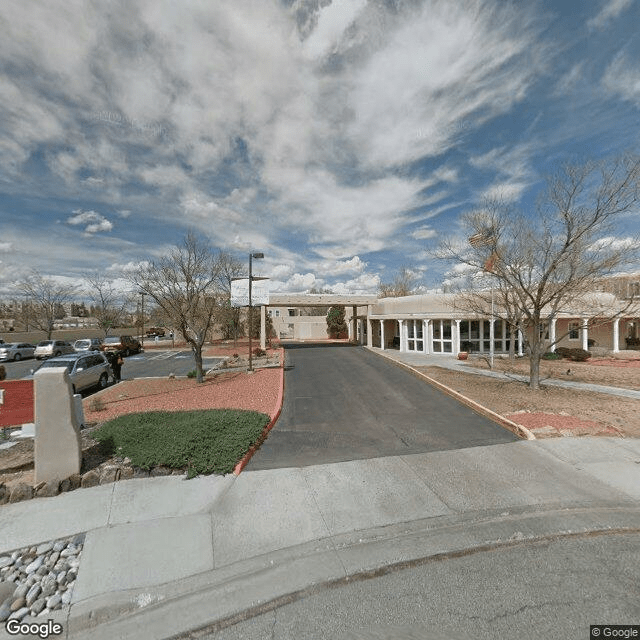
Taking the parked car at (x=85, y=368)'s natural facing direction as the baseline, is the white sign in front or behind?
behind

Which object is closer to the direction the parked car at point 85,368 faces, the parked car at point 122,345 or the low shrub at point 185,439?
the low shrub

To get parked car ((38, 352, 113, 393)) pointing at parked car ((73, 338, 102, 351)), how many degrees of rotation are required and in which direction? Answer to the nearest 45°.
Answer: approximately 135° to its right

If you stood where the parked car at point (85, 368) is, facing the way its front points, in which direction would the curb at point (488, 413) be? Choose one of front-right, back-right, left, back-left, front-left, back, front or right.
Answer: left

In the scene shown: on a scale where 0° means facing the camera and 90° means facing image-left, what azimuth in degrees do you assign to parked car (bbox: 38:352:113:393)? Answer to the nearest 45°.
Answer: approximately 45°

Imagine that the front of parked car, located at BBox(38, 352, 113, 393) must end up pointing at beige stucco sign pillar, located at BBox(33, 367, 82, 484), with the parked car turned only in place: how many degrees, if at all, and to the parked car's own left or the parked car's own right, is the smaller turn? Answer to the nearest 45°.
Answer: approximately 45° to the parked car's own left

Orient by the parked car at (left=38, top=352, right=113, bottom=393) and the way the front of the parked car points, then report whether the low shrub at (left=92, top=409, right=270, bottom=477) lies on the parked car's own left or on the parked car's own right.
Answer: on the parked car's own left
